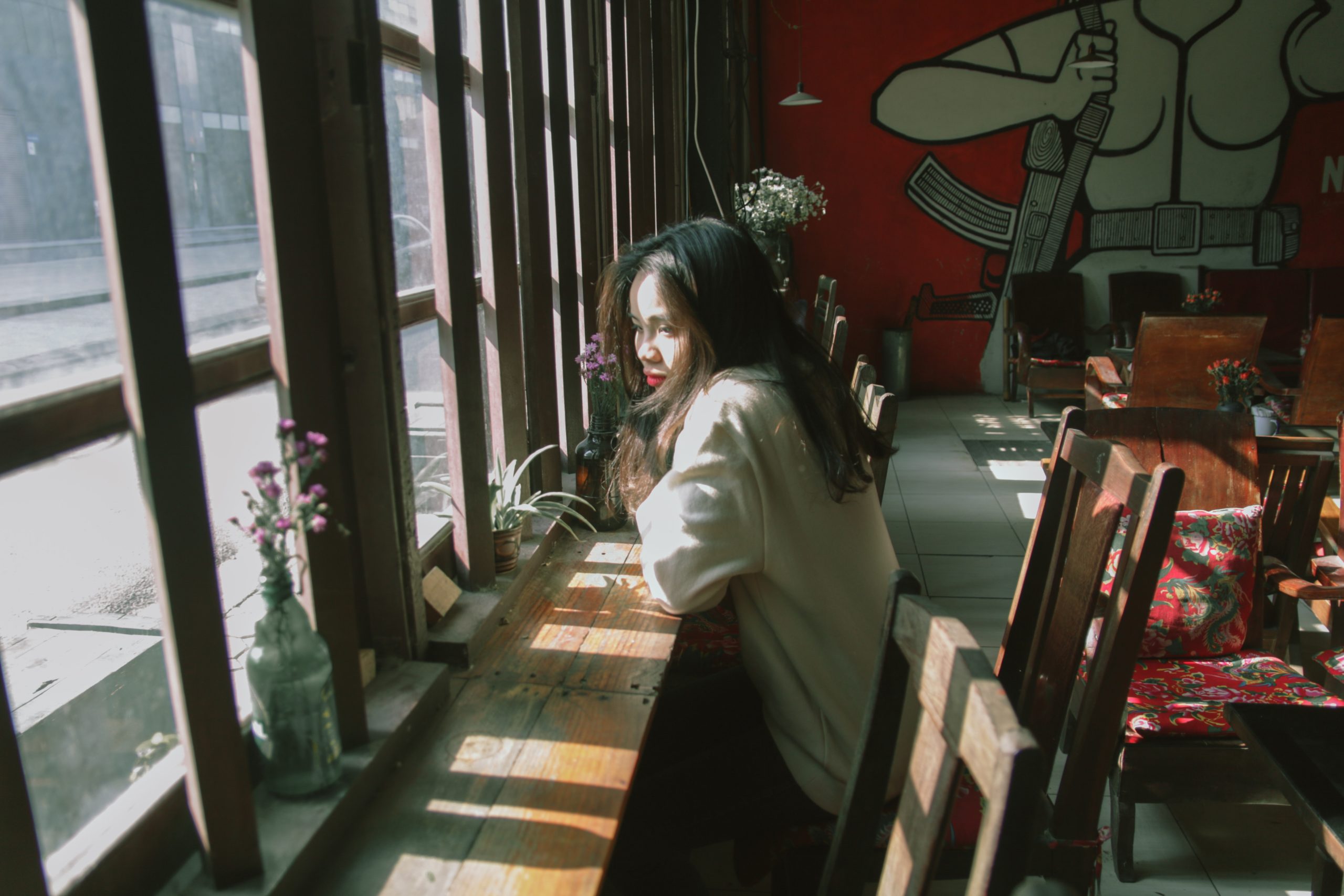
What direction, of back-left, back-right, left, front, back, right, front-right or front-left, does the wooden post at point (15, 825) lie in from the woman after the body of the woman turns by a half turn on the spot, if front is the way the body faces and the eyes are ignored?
back-right

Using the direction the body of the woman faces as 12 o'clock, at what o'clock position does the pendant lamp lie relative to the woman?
The pendant lamp is roughly at 3 o'clock from the woman.

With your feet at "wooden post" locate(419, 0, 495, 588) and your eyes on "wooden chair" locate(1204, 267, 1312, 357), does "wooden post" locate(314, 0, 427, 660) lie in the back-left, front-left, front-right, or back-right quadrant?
back-right

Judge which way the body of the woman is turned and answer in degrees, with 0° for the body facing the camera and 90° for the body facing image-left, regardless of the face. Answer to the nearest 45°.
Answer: approximately 90°

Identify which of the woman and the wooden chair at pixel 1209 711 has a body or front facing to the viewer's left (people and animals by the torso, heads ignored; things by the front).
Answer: the woman

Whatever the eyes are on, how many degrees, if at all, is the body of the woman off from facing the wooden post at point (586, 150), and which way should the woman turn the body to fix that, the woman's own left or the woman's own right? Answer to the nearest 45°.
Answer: approximately 90° to the woman's own right
